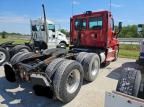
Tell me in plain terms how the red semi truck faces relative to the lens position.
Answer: facing away from the viewer and to the right of the viewer

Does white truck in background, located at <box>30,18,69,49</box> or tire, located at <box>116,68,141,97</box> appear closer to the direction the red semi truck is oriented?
the white truck in background

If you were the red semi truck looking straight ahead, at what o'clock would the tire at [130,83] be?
The tire is roughly at 4 o'clock from the red semi truck.

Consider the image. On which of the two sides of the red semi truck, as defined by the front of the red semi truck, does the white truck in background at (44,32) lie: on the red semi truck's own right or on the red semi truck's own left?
on the red semi truck's own left

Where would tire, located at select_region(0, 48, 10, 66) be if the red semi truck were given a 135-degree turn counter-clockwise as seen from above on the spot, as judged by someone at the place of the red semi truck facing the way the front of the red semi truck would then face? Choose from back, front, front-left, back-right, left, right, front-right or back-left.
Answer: front-right
